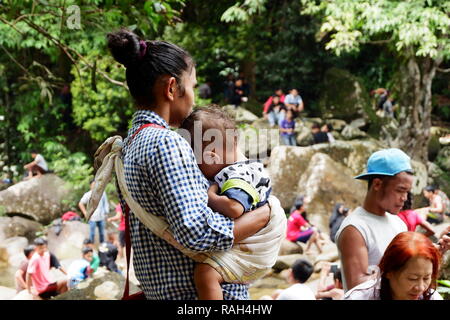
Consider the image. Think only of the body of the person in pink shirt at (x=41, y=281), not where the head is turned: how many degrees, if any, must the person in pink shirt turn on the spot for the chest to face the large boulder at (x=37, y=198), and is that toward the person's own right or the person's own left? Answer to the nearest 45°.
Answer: approximately 135° to the person's own left

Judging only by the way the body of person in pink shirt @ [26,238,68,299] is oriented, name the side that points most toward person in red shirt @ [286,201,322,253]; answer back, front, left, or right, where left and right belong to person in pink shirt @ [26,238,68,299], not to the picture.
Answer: left

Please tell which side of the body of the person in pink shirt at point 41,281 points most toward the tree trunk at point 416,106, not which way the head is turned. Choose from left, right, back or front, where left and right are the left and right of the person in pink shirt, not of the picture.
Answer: left

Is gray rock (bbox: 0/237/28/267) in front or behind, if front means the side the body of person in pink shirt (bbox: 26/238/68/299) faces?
behind

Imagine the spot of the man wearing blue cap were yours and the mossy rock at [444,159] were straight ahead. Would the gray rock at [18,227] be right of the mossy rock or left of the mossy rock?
left
